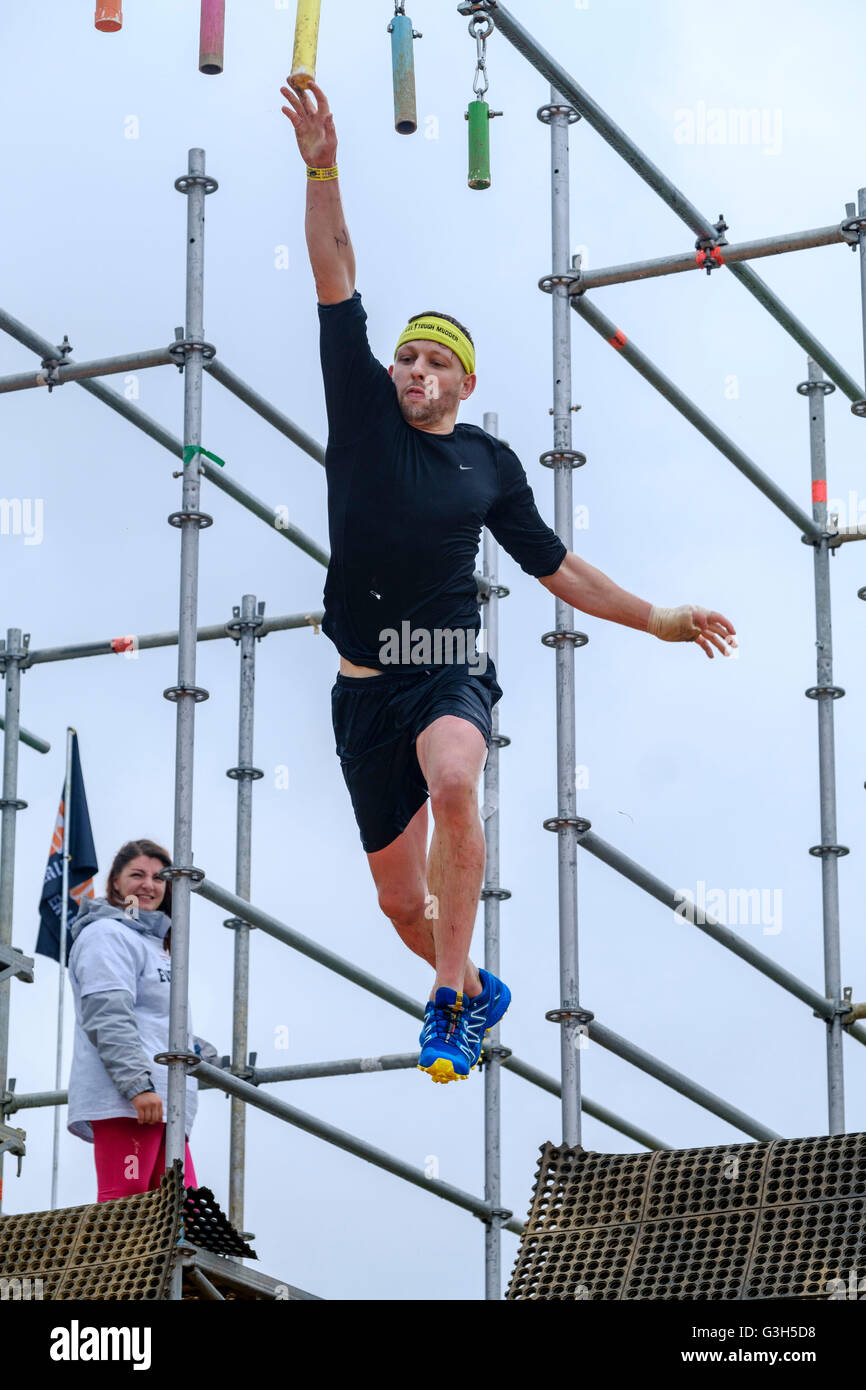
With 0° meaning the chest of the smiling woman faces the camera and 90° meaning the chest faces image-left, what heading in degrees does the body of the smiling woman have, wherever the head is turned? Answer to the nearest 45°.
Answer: approximately 315°

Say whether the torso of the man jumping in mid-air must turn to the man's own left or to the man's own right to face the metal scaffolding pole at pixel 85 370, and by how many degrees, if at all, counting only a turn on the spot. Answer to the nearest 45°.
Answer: approximately 135° to the man's own right

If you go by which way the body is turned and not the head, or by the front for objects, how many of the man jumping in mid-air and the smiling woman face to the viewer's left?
0

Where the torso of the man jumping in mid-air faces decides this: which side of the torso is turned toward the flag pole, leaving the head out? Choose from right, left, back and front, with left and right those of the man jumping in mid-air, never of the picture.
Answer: back

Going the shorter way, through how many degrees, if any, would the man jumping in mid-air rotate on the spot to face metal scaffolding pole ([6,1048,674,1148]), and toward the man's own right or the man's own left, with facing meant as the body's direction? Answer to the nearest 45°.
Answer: approximately 180°
